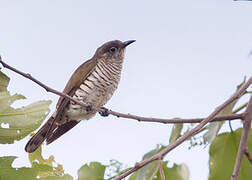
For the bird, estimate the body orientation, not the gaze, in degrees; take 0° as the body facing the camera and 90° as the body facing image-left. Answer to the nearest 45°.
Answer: approximately 270°

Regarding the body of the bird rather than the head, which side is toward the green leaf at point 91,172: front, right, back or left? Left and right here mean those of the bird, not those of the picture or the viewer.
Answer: right

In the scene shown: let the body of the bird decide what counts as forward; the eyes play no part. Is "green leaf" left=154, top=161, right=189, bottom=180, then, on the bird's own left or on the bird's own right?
on the bird's own left
